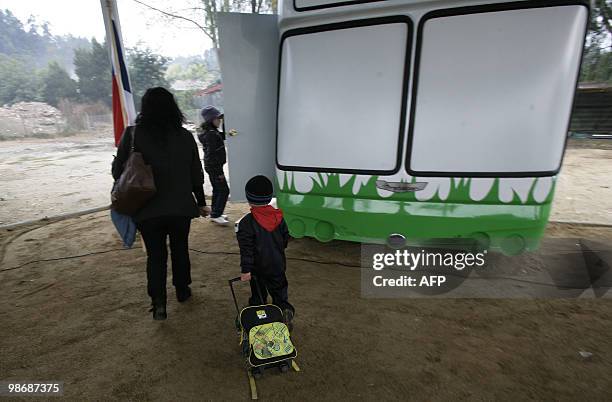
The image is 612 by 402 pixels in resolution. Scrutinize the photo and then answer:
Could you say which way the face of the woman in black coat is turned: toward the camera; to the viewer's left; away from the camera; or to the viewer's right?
away from the camera

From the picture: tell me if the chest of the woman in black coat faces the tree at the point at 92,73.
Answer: yes

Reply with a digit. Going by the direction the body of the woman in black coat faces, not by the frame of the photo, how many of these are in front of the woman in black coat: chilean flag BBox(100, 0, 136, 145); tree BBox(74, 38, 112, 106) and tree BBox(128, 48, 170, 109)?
3

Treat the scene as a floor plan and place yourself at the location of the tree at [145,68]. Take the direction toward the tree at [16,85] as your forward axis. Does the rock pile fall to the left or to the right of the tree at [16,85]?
left

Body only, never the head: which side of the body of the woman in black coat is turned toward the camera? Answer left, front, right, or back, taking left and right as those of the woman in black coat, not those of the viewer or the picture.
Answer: back

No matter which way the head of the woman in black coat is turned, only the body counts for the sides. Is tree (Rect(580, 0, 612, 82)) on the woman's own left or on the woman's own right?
on the woman's own right

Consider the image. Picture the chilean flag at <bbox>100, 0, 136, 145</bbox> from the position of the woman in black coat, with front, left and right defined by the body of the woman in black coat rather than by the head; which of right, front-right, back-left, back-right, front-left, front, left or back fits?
front

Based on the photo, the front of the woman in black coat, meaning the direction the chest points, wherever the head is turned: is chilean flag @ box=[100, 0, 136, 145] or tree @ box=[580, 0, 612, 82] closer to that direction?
the chilean flag

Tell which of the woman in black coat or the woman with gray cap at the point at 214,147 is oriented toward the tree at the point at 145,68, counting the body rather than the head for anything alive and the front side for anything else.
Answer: the woman in black coat

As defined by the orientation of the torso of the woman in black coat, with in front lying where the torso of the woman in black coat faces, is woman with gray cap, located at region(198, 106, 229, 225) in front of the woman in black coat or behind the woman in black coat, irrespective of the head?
in front

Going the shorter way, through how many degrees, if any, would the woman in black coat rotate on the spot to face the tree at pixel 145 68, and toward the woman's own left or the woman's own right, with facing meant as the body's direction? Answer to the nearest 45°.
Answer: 0° — they already face it

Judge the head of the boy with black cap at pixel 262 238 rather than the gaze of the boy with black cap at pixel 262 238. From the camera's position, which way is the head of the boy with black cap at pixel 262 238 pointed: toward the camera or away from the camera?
away from the camera
